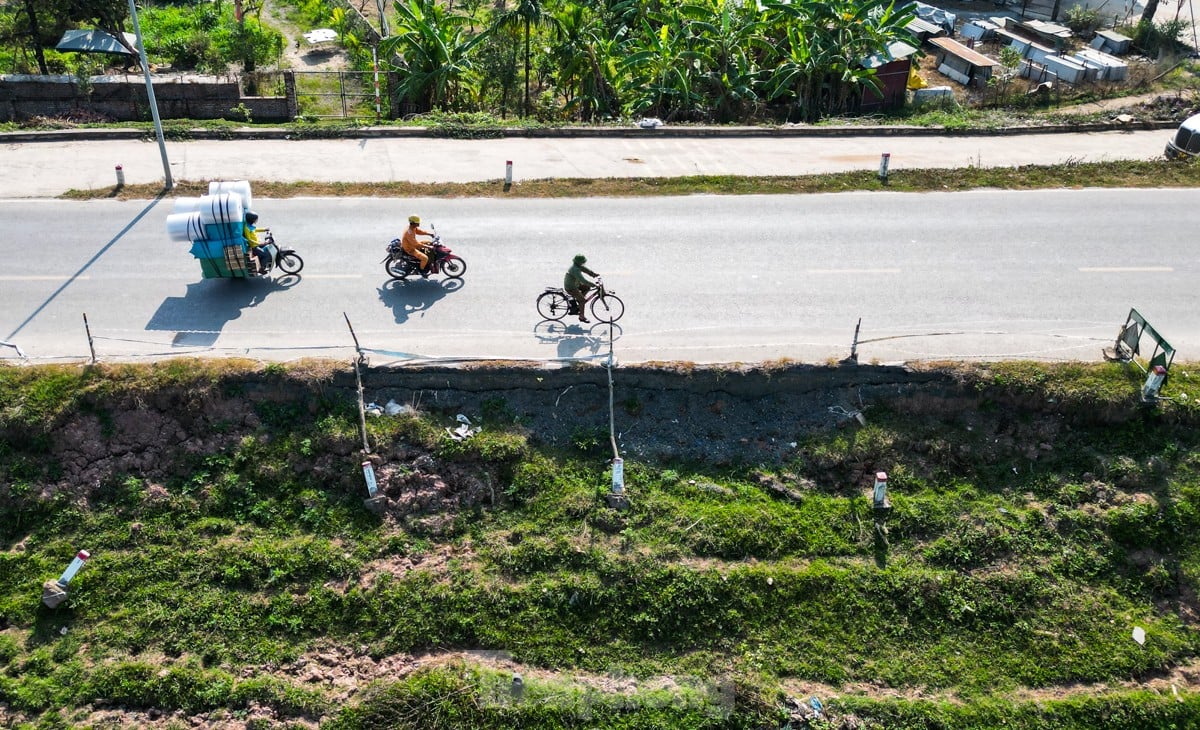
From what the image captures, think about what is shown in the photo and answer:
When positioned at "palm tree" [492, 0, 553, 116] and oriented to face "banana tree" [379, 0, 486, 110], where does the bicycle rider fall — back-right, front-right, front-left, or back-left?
back-left

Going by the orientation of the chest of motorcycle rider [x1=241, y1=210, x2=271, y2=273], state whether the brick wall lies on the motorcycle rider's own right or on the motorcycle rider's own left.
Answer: on the motorcycle rider's own left

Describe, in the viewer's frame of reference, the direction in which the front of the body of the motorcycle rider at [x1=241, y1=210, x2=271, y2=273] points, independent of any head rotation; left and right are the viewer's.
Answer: facing to the right of the viewer

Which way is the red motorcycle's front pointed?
to the viewer's right

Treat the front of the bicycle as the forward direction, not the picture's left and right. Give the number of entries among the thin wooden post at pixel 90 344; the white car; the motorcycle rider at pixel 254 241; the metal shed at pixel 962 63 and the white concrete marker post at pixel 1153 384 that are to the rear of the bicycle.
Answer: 2

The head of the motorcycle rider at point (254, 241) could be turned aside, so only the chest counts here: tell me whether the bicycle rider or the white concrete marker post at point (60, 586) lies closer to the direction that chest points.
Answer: the bicycle rider

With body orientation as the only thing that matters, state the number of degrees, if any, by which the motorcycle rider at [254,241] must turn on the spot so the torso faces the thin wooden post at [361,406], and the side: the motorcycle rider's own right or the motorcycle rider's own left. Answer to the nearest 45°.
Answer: approximately 90° to the motorcycle rider's own right

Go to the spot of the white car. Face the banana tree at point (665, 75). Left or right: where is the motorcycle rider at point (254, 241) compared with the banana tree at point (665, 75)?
left

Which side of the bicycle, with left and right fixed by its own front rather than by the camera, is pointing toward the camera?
right

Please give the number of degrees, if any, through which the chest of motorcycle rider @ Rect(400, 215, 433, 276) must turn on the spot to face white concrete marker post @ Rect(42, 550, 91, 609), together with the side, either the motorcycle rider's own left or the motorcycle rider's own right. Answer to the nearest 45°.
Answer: approximately 135° to the motorcycle rider's own right

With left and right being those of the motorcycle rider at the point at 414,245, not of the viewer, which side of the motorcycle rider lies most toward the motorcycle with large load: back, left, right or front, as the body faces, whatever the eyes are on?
back

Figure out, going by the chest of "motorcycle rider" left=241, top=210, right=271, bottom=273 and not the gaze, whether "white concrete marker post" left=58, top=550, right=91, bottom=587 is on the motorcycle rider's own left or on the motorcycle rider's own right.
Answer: on the motorcycle rider's own right

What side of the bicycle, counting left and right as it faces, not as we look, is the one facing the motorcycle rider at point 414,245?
back
